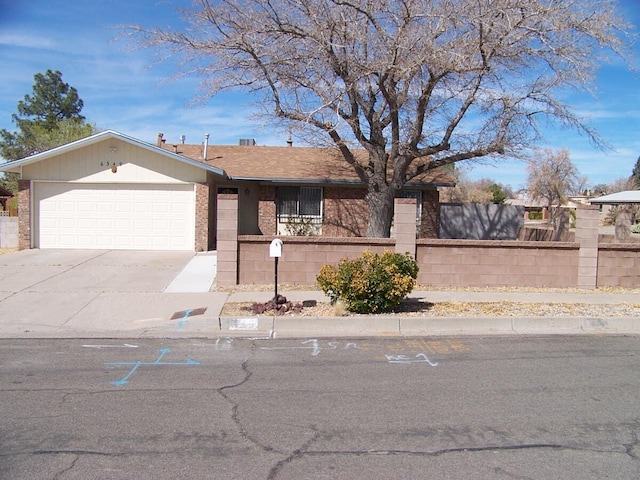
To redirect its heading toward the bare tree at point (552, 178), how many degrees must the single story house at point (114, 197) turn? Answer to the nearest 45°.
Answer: approximately 135° to its left

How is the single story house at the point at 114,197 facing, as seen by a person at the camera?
facing the viewer

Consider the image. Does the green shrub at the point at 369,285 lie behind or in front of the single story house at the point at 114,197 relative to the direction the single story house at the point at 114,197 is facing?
in front

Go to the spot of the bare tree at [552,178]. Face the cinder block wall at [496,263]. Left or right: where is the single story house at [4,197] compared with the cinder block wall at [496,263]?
right

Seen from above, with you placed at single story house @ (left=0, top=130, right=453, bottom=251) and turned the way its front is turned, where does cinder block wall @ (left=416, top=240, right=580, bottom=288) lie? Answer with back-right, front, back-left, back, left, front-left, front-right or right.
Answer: front-left

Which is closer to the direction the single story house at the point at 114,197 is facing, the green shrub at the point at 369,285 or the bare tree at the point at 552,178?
the green shrub
